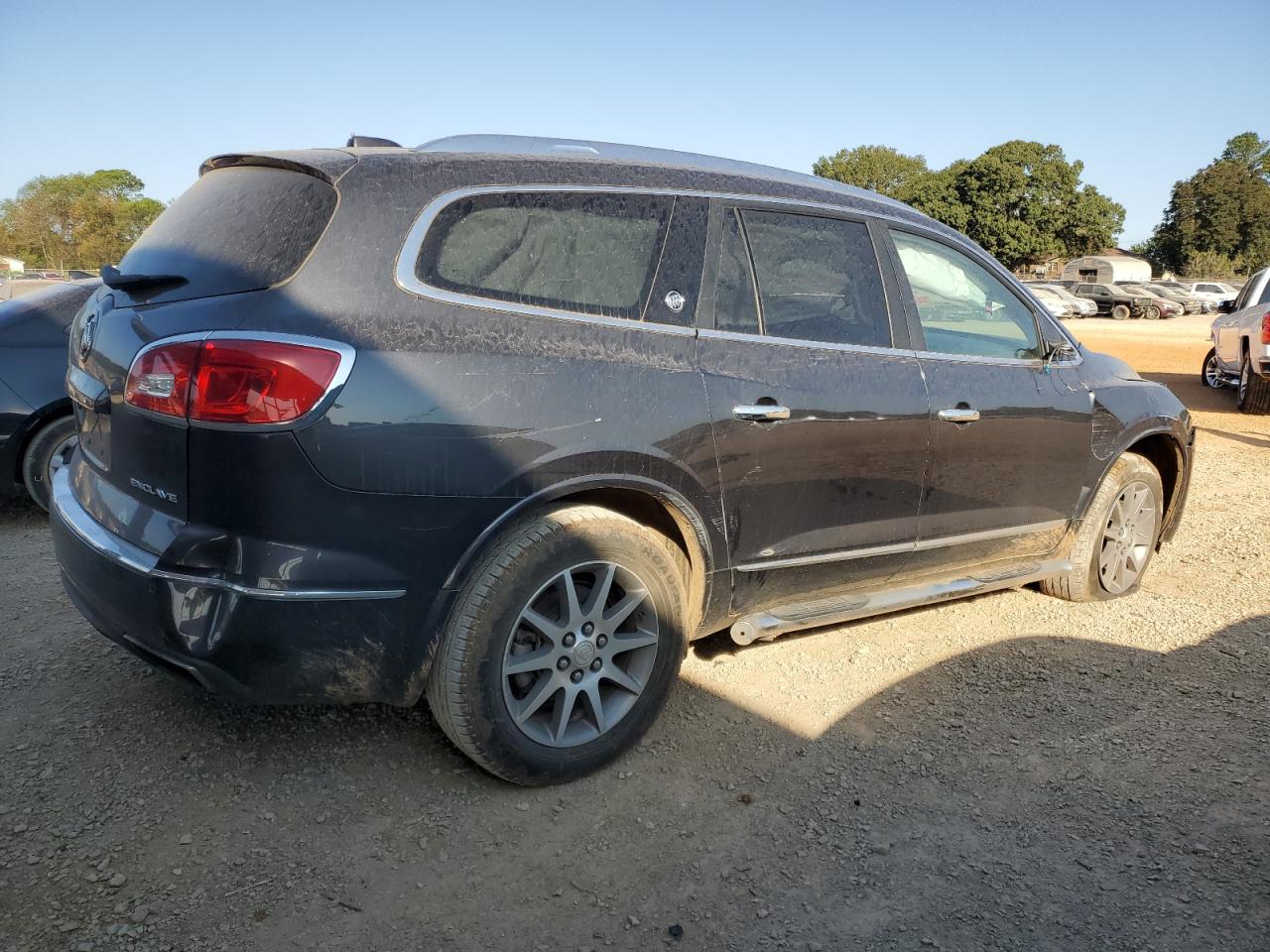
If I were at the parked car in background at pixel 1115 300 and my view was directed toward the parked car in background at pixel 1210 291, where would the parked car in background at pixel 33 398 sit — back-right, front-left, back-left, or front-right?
back-right

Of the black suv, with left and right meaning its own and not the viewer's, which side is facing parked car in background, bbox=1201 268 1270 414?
front

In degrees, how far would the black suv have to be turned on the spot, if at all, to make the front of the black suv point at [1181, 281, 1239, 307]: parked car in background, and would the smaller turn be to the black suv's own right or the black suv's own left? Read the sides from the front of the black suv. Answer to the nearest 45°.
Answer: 0° — it already faces it

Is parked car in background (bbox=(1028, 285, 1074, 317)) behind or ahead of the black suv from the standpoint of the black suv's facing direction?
ahead

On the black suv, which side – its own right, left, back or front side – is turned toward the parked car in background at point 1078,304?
front

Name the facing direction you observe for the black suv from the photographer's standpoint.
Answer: facing away from the viewer and to the right of the viewer

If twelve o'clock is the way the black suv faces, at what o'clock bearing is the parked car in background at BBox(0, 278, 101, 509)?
The parked car in background is roughly at 9 o'clock from the black suv.

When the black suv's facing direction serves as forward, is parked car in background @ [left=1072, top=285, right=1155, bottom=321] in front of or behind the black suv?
in front
